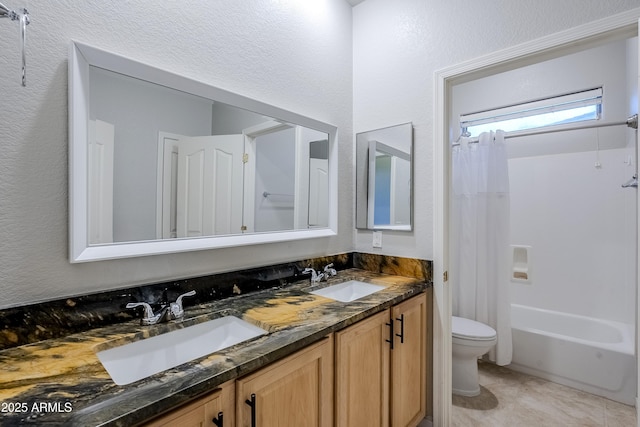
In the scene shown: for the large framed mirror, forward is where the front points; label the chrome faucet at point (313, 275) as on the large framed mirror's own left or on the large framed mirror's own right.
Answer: on the large framed mirror's own left

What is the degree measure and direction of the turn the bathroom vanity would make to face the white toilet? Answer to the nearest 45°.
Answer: approximately 90° to its left

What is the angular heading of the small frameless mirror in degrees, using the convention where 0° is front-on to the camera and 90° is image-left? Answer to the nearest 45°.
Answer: approximately 45°

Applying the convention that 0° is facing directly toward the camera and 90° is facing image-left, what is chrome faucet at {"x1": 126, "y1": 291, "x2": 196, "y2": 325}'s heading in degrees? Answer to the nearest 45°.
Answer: approximately 315°

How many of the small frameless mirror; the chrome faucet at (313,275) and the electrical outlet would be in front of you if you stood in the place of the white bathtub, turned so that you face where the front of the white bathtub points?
3

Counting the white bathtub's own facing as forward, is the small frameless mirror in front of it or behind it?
in front

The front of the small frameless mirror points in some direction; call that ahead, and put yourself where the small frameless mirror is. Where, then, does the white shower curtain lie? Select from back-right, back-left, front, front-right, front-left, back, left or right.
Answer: back

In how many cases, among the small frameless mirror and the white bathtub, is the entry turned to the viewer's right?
0

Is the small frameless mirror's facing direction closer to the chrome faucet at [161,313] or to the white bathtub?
the chrome faucet

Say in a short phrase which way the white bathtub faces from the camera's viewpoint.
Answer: facing the viewer and to the left of the viewer
